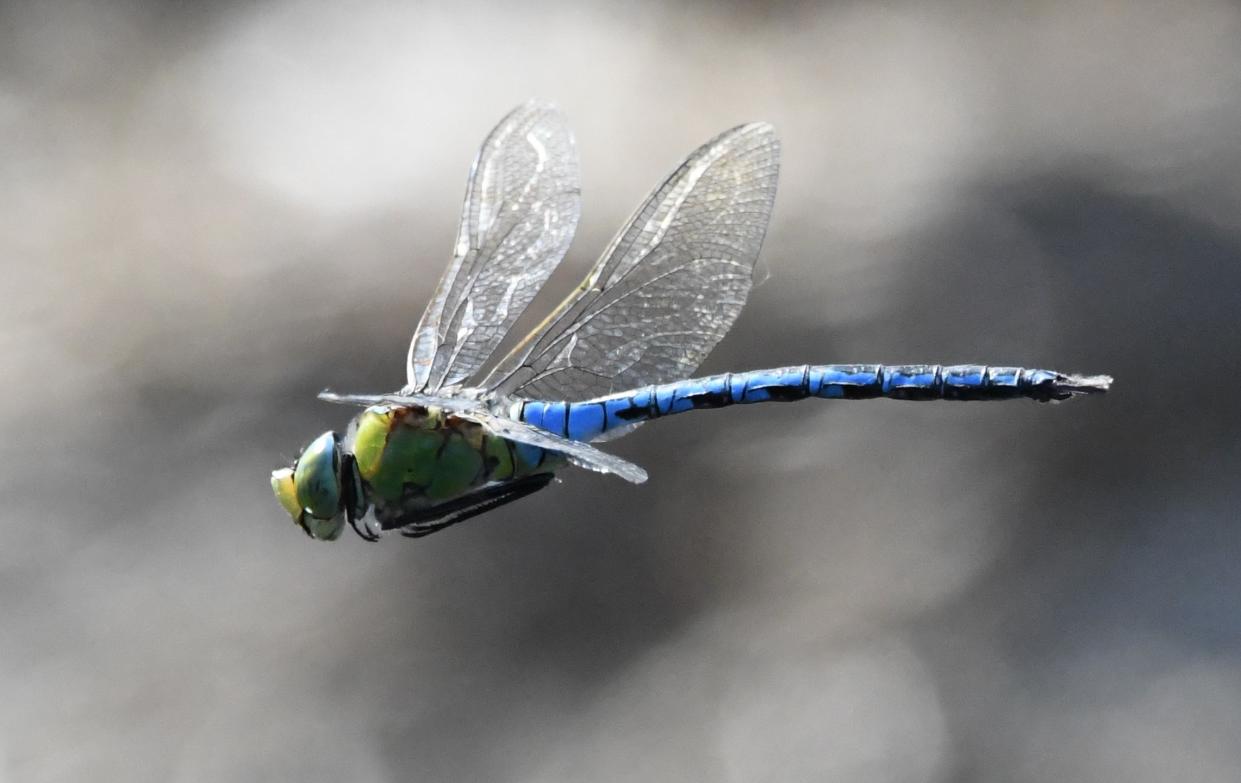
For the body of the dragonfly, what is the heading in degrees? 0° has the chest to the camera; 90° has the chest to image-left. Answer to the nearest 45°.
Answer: approximately 90°
